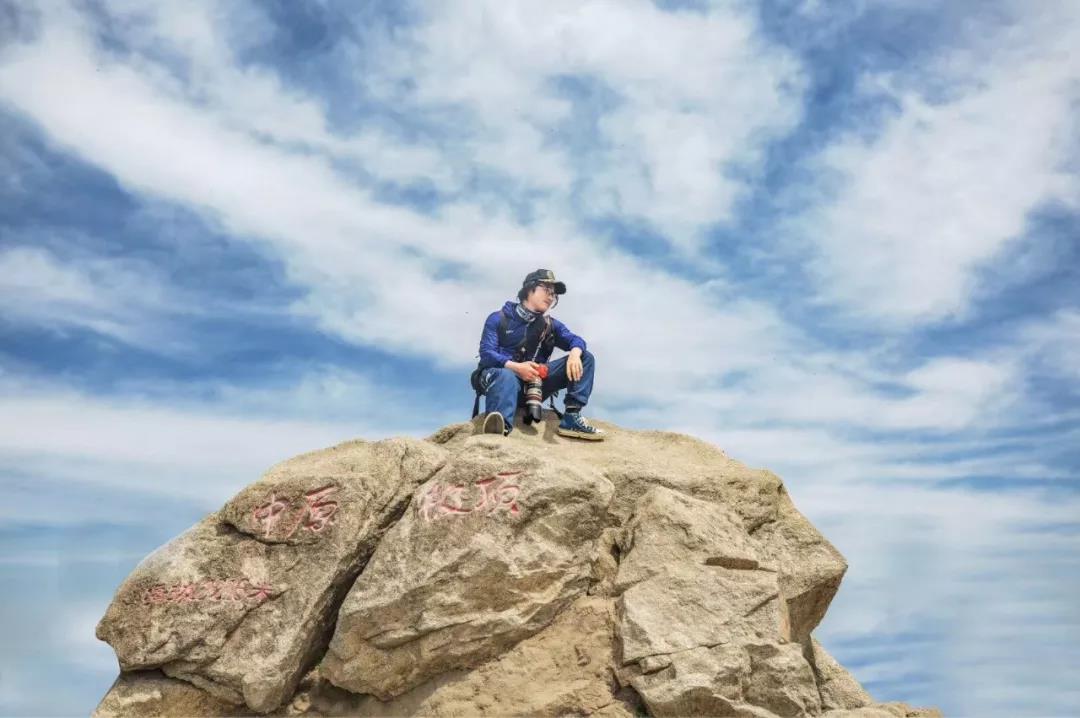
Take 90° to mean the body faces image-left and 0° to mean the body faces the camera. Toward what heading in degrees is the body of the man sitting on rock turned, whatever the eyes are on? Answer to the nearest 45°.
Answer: approximately 315°
